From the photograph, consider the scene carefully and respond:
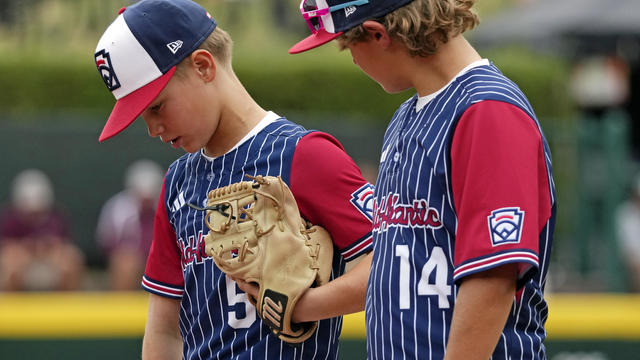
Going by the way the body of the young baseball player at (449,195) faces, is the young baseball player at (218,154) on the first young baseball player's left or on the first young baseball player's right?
on the first young baseball player's right

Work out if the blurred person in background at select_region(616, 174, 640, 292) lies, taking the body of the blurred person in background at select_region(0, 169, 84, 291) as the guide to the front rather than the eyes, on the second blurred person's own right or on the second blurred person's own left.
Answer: on the second blurred person's own left

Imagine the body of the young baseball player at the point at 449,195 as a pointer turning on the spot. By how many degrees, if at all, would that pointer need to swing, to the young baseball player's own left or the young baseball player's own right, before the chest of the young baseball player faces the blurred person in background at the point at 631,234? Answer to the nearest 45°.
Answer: approximately 135° to the young baseball player's own right

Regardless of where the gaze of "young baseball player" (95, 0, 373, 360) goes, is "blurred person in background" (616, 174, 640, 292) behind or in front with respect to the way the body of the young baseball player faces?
behind

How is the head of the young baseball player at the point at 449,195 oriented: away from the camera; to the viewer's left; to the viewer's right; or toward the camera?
to the viewer's left

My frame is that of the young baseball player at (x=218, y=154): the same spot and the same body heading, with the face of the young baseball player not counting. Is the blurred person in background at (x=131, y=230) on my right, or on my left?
on my right

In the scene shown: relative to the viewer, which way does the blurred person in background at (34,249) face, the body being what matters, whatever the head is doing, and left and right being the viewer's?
facing the viewer

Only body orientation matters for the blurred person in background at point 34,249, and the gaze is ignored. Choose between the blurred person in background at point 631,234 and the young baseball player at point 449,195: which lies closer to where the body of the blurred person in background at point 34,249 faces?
the young baseball player

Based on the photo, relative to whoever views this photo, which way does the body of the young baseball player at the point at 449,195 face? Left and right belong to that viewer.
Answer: facing the viewer and to the left of the viewer

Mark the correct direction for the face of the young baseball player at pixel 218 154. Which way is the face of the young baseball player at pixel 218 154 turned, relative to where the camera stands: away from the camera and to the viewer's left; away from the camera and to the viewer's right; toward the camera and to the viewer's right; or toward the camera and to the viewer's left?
toward the camera and to the viewer's left

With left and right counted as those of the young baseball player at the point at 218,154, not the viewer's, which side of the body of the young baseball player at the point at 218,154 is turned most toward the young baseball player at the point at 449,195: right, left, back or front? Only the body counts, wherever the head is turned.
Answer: left

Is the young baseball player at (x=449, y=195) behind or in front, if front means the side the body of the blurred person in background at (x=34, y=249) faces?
in front
